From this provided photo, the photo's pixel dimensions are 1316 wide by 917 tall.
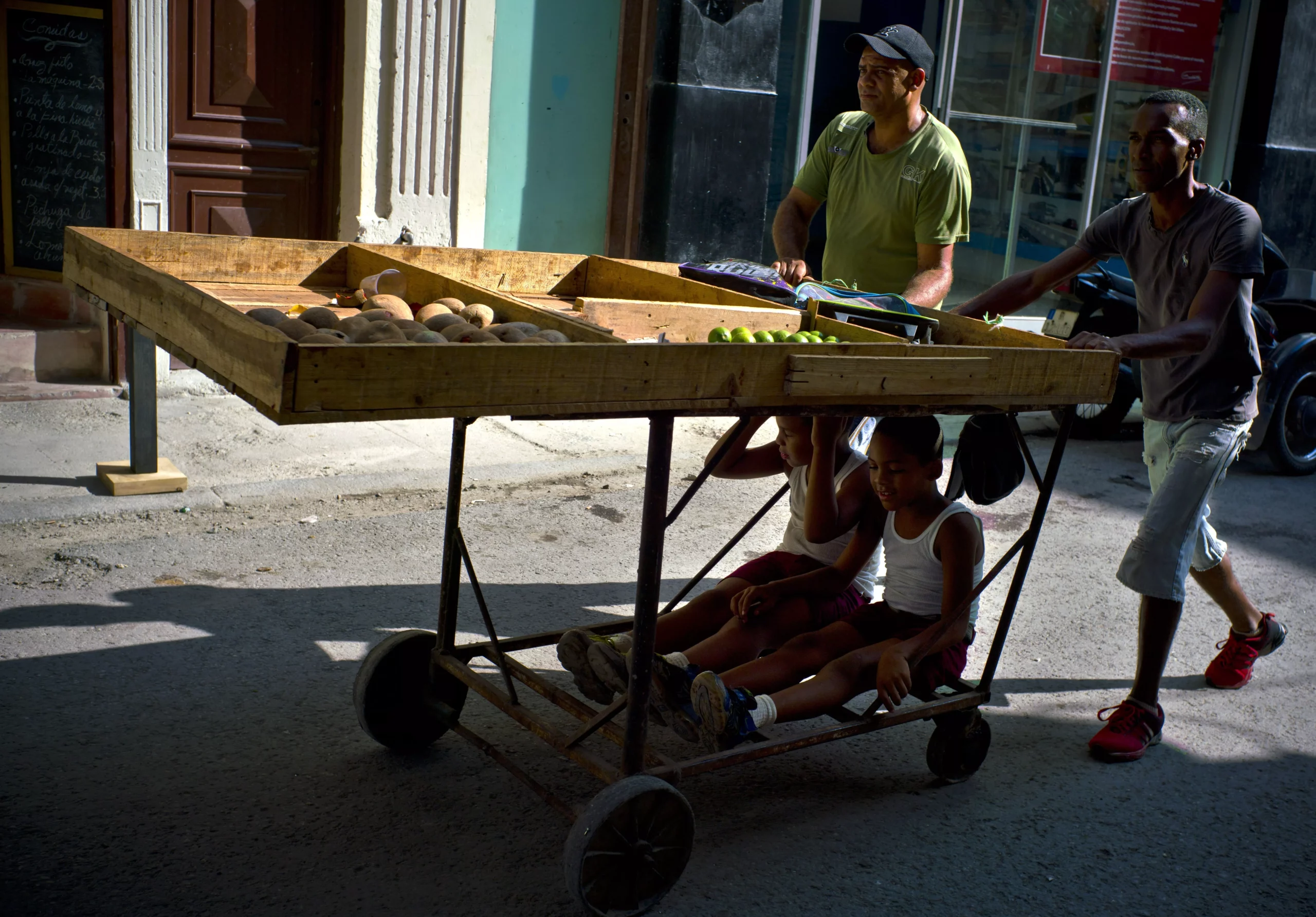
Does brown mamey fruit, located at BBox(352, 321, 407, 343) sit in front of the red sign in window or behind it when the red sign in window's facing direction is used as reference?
in front

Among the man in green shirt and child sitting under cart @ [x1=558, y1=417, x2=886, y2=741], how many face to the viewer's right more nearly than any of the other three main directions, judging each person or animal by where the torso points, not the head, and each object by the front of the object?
0

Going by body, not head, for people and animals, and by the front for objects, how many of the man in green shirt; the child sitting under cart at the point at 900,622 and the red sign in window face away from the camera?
0

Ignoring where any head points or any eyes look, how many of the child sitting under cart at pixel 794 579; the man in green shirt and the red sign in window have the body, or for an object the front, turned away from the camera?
0

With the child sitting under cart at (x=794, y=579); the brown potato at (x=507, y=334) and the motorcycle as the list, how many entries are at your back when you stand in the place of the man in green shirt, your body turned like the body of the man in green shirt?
1

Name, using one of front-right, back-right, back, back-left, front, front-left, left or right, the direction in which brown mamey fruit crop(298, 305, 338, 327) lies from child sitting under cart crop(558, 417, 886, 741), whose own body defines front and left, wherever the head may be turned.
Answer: front

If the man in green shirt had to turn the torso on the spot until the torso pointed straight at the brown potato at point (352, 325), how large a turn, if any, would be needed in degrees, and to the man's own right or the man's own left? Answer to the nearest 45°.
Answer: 0° — they already face it

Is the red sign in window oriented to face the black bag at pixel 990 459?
yes

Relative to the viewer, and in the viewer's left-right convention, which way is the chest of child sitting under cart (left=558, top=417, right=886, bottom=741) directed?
facing the viewer and to the left of the viewer

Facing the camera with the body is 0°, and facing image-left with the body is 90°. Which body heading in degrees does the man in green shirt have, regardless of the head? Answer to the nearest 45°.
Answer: approximately 45°

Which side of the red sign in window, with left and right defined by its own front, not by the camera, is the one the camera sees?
front

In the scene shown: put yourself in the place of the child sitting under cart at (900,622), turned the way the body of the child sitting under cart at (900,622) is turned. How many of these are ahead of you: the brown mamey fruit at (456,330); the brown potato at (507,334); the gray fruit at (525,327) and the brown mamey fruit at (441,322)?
4

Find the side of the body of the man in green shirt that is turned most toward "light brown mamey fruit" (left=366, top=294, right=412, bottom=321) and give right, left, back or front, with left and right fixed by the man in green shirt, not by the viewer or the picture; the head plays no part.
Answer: front

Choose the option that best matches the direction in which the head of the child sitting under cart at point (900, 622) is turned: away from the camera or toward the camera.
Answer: toward the camera

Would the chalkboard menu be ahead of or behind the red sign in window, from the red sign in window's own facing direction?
ahead
